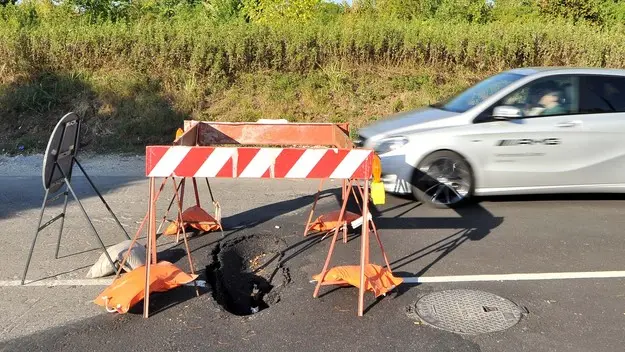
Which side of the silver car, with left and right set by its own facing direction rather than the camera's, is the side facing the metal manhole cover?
left

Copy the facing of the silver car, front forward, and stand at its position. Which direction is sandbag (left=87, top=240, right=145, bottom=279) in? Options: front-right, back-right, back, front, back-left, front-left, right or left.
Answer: front-left

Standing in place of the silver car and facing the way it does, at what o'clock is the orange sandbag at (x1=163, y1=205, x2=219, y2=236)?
The orange sandbag is roughly at 11 o'clock from the silver car.

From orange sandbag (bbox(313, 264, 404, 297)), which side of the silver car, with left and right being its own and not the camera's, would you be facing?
left

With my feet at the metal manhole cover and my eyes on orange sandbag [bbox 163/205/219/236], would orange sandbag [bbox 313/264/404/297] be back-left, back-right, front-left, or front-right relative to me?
front-left

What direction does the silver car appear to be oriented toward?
to the viewer's left

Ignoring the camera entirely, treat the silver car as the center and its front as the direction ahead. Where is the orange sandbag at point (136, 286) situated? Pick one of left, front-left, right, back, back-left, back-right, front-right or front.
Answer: front-left

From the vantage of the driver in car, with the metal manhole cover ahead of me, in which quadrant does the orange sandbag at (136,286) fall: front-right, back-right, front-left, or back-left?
front-right

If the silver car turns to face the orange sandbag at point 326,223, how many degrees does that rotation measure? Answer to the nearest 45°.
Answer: approximately 45° to its left

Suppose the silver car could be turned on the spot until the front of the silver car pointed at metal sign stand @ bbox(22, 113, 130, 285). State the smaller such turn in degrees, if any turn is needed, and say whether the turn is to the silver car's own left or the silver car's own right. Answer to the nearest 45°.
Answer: approximately 45° to the silver car's own left

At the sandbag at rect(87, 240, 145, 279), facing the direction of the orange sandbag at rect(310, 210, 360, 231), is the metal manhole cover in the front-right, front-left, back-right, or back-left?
front-right

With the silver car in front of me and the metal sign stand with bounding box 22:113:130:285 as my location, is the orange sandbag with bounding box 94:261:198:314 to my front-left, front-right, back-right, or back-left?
front-right

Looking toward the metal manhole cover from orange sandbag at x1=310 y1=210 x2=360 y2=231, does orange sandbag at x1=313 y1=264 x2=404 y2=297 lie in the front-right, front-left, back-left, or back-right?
front-right
